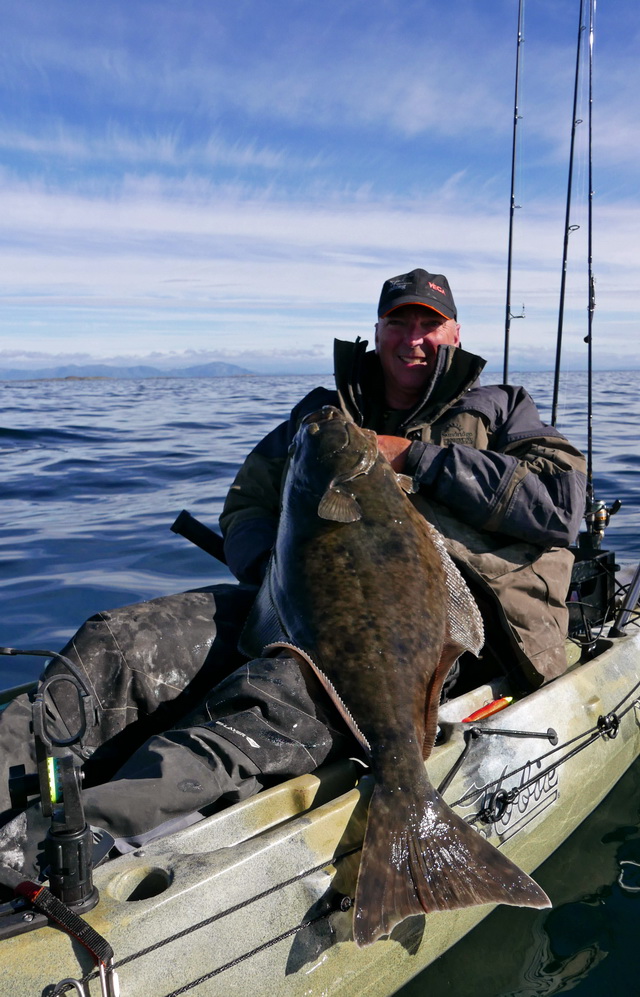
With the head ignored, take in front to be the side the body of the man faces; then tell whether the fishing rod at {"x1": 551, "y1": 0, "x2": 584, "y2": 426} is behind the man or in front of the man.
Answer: behind

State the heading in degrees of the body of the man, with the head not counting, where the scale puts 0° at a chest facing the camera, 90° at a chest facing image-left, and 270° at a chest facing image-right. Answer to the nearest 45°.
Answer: approximately 45°

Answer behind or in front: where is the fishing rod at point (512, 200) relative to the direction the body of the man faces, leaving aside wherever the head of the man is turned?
behind

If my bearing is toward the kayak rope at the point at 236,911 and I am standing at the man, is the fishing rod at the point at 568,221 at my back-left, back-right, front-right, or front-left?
back-left
